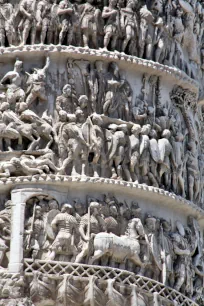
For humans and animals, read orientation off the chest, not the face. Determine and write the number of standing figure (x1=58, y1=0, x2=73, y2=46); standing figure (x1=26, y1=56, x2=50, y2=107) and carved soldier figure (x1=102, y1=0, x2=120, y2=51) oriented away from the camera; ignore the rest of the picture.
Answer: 0

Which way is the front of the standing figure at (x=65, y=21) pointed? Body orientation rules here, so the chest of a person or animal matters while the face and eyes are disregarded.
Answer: toward the camera

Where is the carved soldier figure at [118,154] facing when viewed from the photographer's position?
facing the viewer and to the left of the viewer

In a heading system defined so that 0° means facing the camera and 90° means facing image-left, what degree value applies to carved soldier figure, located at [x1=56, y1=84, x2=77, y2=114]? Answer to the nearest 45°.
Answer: approximately 45°
